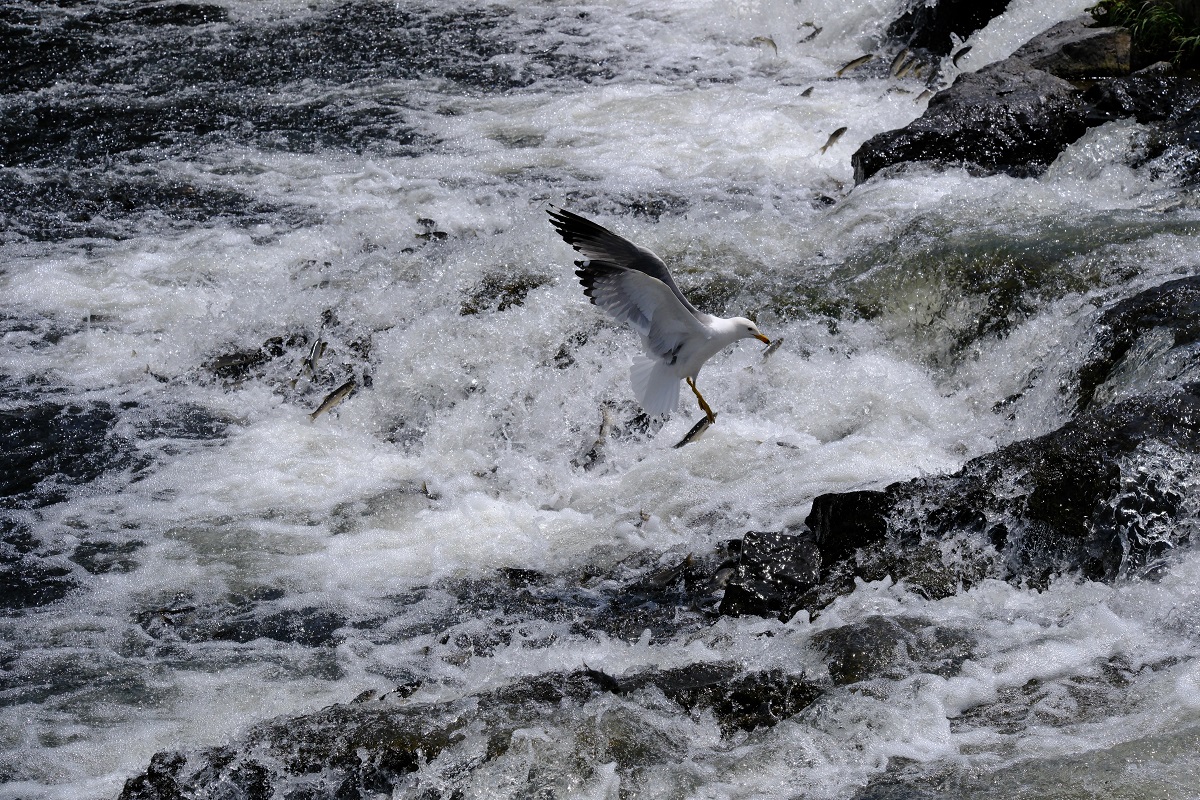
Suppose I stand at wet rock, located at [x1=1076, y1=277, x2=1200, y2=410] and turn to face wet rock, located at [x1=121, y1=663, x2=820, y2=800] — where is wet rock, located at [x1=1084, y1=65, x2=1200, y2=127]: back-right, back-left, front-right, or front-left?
back-right

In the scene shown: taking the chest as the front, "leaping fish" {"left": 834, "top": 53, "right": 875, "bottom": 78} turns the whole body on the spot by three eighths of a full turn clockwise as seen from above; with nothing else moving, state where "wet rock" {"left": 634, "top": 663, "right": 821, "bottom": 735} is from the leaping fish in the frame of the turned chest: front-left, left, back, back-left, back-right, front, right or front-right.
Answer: front-left

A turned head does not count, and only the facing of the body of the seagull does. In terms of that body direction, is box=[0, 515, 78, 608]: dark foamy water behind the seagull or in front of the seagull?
behind

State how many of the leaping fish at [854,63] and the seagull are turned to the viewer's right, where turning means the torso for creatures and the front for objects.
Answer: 2

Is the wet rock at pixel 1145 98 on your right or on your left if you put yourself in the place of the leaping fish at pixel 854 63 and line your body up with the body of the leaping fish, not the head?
on your right

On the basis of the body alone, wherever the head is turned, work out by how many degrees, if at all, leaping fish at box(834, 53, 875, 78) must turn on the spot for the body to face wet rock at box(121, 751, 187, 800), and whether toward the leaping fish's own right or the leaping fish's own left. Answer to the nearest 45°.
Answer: approximately 90° to the leaping fish's own right

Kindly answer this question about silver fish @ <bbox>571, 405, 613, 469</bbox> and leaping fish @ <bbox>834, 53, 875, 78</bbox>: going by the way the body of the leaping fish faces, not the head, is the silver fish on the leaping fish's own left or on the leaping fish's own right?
on the leaping fish's own right

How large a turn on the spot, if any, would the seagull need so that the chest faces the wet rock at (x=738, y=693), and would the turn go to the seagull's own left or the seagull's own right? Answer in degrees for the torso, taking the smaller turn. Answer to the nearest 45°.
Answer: approximately 90° to the seagull's own right

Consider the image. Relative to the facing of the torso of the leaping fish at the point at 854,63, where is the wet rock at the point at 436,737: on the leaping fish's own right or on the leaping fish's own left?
on the leaping fish's own right

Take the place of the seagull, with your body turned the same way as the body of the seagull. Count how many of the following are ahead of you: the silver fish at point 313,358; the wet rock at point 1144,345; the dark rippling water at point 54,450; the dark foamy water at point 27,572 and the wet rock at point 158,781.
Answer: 1

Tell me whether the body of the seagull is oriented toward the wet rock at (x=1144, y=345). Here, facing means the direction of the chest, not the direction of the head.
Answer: yes

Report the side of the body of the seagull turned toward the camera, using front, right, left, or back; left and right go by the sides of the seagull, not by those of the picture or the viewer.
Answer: right

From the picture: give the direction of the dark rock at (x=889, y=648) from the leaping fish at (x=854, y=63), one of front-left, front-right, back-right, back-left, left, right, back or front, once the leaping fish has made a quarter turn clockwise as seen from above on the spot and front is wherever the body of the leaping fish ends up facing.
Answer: front

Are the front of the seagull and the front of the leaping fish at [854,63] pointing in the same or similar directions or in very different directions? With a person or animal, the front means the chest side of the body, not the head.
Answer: same or similar directions

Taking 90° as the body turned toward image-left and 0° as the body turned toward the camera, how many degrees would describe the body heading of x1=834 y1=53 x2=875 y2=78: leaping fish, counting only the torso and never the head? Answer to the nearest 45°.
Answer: approximately 270°
